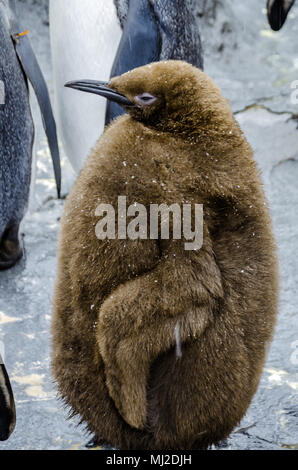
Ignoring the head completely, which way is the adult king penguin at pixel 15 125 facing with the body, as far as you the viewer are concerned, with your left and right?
facing away from the viewer

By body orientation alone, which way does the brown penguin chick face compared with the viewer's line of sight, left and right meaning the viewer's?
facing to the left of the viewer

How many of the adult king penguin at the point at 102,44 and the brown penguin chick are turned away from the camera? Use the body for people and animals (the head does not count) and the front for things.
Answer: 0

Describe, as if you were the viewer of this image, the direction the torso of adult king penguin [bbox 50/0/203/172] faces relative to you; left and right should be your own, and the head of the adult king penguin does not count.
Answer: facing to the left of the viewer

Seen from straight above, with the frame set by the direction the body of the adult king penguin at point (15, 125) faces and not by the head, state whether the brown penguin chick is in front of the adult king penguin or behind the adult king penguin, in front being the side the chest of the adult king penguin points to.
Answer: behind

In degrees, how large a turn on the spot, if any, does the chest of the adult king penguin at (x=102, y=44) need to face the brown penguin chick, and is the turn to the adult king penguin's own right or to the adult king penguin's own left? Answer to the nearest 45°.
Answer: approximately 90° to the adult king penguin's own left

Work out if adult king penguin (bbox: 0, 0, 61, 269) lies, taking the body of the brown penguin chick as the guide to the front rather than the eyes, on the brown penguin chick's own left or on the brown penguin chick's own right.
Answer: on the brown penguin chick's own right

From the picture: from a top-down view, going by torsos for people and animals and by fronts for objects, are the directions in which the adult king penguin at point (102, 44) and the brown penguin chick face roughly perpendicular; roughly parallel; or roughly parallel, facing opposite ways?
roughly parallel
